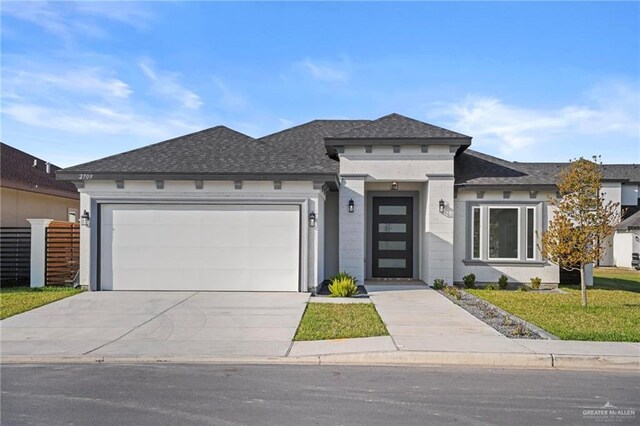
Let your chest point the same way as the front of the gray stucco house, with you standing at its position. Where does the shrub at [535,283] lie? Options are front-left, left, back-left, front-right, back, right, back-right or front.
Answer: left

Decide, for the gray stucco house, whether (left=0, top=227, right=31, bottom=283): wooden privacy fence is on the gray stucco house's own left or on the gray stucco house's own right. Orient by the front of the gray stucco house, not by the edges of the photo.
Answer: on the gray stucco house's own right

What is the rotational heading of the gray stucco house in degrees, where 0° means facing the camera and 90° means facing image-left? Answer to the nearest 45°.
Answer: approximately 0°

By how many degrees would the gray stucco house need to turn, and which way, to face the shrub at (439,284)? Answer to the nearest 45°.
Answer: approximately 90° to its left

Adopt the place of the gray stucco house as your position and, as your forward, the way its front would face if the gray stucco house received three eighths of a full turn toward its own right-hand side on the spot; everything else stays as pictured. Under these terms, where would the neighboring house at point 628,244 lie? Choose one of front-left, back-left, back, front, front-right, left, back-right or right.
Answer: right

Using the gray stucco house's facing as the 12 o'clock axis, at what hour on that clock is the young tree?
The young tree is roughly at 10 o'clock from the gray stucco house.

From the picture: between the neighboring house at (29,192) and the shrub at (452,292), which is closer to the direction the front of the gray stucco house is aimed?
the shrub

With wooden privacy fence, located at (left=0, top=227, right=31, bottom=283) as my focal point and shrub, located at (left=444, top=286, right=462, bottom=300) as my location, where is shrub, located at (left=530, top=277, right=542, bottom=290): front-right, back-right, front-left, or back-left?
back-right

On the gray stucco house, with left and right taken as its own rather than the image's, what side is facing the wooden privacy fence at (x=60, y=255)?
right
